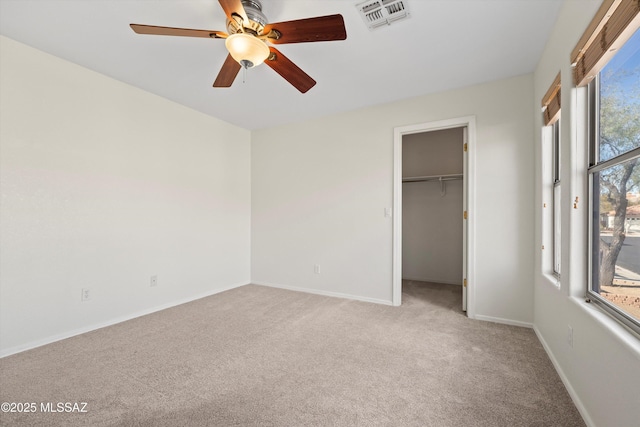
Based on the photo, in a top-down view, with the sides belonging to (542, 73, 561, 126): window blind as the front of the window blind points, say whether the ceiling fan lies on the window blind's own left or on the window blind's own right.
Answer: on the window blind's own left

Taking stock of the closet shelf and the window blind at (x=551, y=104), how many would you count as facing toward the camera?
1

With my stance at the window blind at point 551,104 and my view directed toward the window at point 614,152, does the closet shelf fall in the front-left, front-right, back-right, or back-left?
back-right

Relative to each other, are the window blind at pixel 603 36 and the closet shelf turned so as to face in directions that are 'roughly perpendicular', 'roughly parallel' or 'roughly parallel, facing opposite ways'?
roughly perpendicular

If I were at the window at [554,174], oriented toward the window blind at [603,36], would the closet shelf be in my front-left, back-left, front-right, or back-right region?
back-right

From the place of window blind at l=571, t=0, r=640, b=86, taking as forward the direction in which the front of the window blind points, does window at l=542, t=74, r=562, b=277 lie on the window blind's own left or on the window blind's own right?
on the window blind's own right

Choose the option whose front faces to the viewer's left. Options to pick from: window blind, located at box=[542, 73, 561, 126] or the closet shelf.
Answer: the window blind

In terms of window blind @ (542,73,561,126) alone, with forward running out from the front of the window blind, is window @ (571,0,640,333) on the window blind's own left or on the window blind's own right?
on the window blind's own left

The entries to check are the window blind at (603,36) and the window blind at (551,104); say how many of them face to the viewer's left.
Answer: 2

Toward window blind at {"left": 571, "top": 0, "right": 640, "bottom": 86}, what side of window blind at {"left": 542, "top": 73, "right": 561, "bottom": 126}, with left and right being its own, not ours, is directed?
left

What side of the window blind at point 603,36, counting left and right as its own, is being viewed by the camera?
left

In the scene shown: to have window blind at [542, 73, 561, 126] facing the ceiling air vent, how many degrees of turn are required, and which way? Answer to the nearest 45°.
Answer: approximately 45° to its left

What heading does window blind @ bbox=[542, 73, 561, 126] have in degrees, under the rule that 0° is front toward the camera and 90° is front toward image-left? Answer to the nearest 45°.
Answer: approximately 90°

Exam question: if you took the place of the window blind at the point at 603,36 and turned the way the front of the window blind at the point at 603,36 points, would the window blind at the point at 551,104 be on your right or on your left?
on your right

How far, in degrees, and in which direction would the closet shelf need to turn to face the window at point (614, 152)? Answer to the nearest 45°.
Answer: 0° — it already faces it
